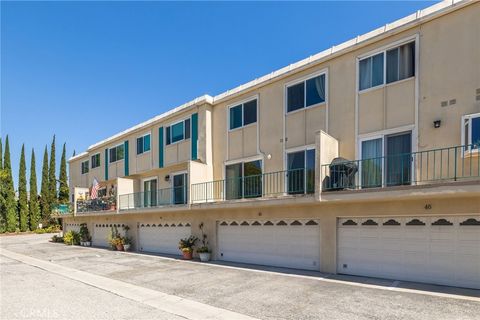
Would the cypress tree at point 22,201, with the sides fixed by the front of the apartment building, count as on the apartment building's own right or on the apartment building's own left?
on the apartment building's own right

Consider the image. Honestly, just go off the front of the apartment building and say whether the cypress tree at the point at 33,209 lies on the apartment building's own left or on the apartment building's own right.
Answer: on the apartment building's own right
